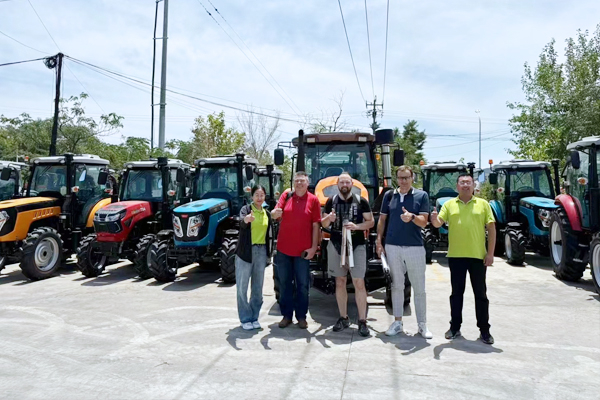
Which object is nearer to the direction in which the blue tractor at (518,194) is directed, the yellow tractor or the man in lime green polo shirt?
the man in lime green polo shirt

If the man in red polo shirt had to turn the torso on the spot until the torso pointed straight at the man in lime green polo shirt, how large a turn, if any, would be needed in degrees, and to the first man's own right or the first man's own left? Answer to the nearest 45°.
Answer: approximately 90° to the first man's own left

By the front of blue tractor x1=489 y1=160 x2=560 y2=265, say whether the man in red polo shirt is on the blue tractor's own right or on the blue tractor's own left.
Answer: on the blue tractor's own right

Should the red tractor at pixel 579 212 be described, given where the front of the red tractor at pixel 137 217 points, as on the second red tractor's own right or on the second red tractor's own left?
on the second red tractor's own left

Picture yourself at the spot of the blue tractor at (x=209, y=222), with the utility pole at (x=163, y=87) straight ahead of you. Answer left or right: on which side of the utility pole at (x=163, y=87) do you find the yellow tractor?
left

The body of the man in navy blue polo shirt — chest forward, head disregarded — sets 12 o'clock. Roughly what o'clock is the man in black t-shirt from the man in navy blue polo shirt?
The man in black t-shirt is roughly at 3 o'clock from the man in navy blue polo shirt.

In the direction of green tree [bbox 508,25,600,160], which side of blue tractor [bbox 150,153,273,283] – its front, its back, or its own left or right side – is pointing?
back

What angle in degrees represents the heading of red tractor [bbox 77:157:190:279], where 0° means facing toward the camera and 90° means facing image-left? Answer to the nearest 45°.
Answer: approximately 45°
